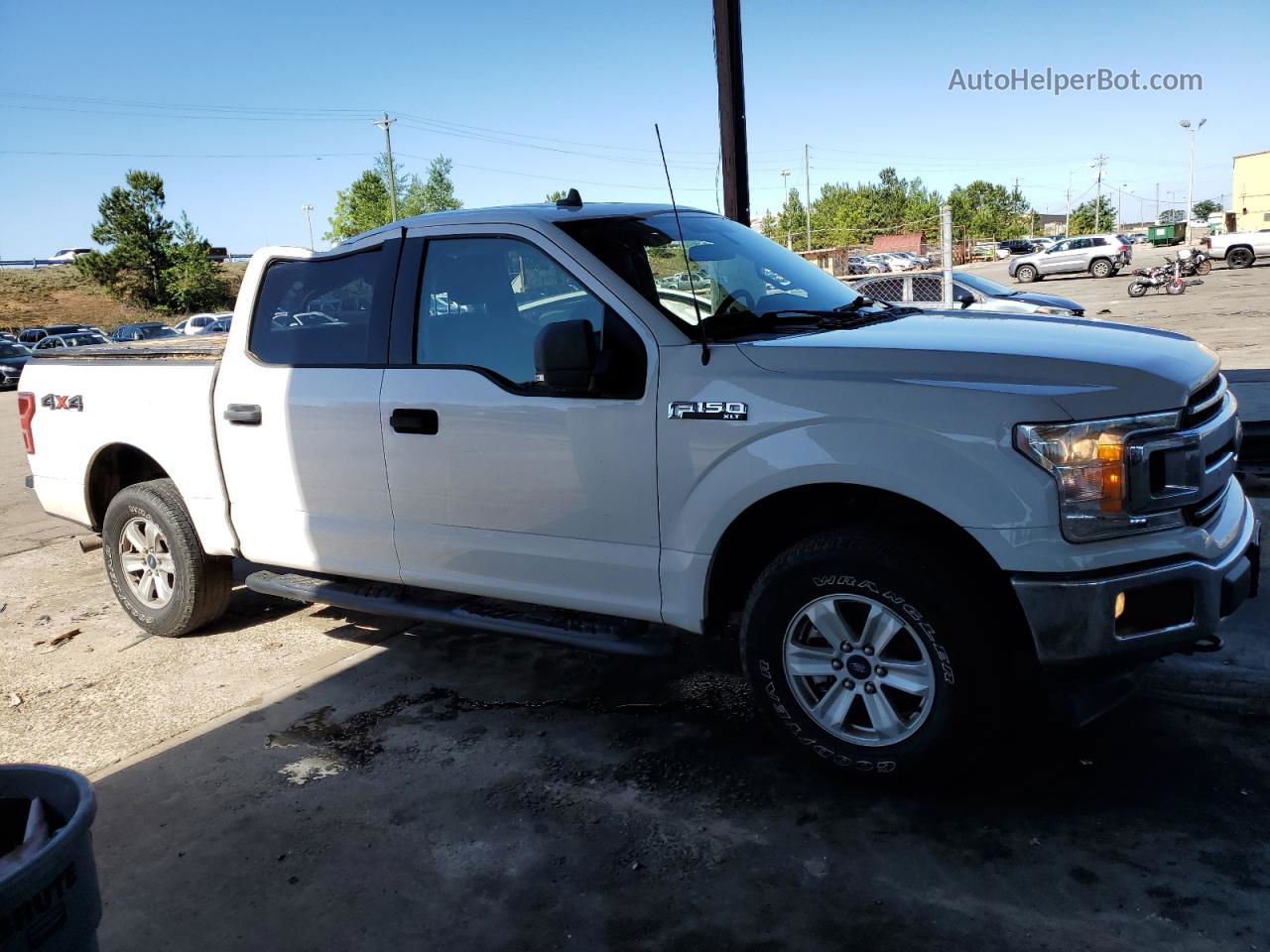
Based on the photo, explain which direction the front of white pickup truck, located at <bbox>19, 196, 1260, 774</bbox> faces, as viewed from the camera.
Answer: facing the viewer and to the right of the viewer

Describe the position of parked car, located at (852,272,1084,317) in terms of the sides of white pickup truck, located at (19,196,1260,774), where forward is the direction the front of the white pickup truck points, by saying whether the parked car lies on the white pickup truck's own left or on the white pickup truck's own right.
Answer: on the white pickup truck's own left

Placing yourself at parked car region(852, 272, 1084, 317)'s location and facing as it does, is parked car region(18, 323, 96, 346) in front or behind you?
behind

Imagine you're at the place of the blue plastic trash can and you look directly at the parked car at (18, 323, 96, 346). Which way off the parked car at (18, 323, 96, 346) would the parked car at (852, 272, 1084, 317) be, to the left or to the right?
right

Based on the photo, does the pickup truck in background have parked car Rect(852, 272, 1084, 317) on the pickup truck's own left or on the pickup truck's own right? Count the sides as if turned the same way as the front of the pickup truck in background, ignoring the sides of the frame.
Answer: on the pickup truck's own right

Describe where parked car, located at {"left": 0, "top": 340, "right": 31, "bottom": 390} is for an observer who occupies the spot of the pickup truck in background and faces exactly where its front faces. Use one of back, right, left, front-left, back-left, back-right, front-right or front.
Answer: back-right

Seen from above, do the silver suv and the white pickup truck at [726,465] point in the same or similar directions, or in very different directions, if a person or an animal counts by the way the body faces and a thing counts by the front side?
very different directions

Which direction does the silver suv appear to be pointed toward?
to the viewer's left

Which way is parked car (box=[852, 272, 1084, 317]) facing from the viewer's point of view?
to the viewer's right

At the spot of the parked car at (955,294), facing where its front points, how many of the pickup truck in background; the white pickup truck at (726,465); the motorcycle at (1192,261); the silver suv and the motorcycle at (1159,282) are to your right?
1

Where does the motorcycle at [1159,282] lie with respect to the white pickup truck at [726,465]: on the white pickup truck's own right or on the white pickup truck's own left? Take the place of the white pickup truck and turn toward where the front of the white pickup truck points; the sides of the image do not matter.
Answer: on the white pickup truck's own left
